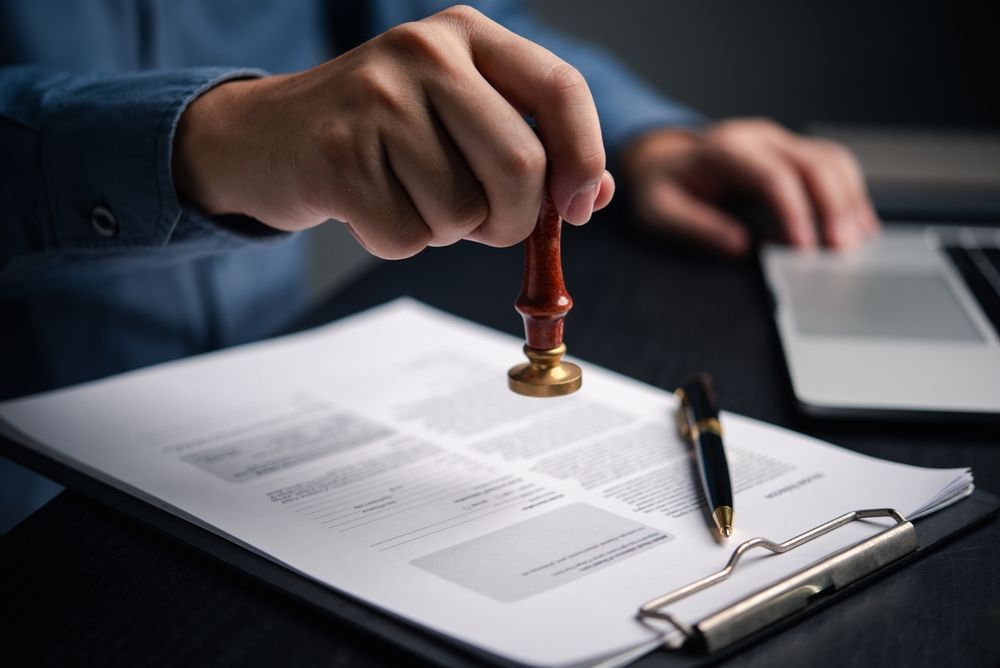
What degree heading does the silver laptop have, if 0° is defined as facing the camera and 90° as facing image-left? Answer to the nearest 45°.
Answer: approximately 90°
